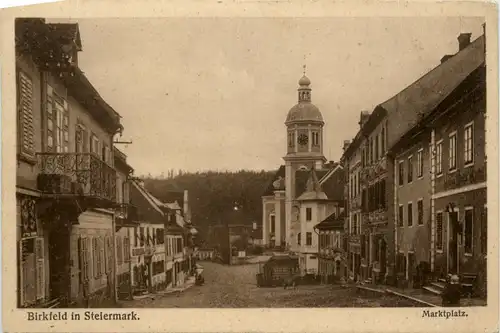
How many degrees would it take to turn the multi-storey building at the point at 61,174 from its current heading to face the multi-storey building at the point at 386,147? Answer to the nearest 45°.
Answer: approximately 45° to its left

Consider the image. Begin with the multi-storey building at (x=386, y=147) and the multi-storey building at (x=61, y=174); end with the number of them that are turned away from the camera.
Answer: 0

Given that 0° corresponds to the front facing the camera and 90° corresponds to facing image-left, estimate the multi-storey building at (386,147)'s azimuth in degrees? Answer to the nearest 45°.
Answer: approximately 45°

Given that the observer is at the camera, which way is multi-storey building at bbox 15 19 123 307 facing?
facing the viewer and to the right of the viewer
